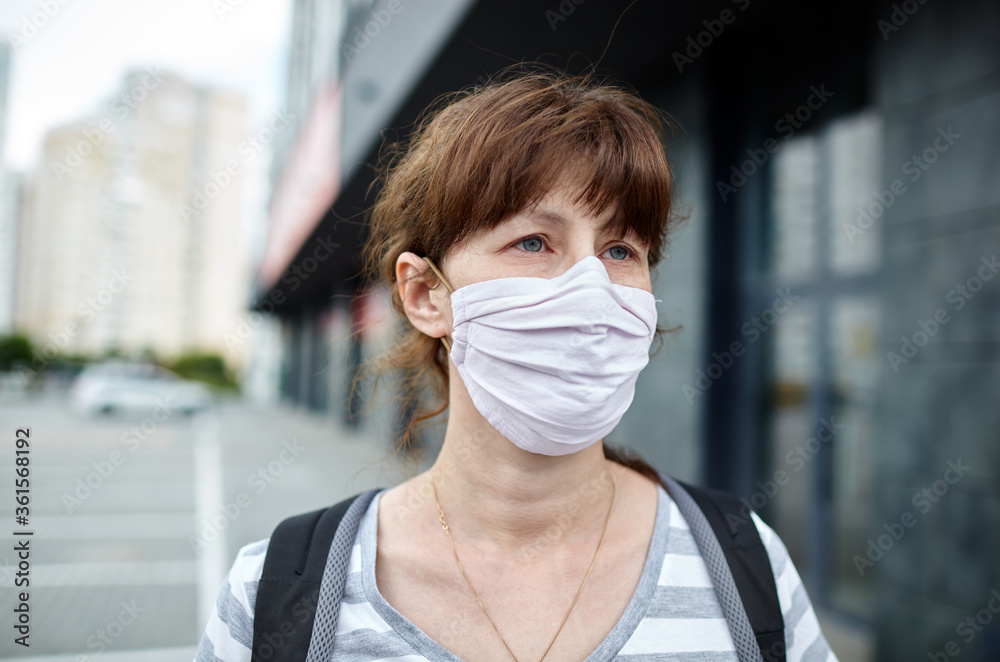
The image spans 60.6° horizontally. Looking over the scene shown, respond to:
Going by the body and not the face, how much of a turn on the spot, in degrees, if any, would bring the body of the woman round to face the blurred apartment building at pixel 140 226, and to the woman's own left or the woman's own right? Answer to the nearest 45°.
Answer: approximately 135° to the woman's own right

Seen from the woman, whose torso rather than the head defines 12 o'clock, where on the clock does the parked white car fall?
The parked white car is roughly at 5 o'clock from the woman.

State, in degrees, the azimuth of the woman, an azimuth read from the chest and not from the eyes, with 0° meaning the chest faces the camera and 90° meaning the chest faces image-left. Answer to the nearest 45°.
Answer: approximately 0°

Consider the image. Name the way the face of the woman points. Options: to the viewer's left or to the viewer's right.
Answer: to the viewer's right

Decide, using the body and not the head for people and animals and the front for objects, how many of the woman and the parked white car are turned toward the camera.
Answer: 1

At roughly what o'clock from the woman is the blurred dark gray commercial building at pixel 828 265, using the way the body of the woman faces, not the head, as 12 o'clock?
The blurred dark gray commercial building is roughly at 7 o'clock from the woman.

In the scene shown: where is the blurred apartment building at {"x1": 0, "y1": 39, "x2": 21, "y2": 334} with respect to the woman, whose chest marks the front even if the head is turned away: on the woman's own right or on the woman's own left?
on the woman's own right
